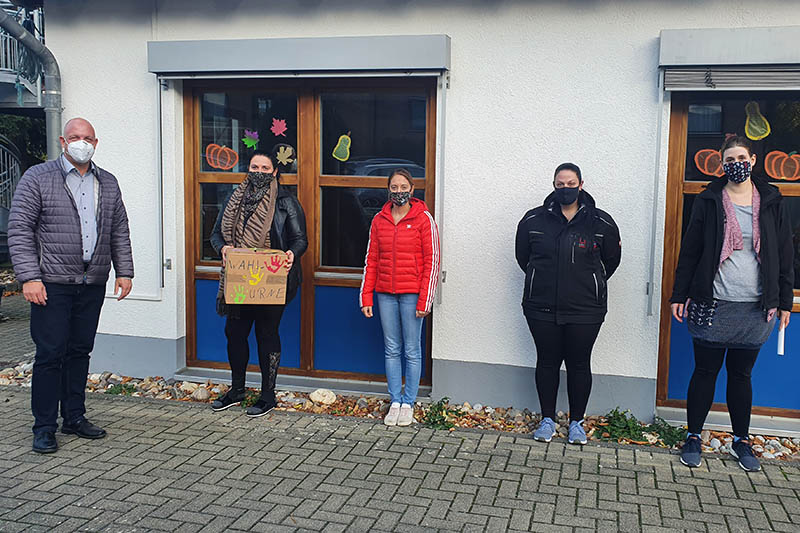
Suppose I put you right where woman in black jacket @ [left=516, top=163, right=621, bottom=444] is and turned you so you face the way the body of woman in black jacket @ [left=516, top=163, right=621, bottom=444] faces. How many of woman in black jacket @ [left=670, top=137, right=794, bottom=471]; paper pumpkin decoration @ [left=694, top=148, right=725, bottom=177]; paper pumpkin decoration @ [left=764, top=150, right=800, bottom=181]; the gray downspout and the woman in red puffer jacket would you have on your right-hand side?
2

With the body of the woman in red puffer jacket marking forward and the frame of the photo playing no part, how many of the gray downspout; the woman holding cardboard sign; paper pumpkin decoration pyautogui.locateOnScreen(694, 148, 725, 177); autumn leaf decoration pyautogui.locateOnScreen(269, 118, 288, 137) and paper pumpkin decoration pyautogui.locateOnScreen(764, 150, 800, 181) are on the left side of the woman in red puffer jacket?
2

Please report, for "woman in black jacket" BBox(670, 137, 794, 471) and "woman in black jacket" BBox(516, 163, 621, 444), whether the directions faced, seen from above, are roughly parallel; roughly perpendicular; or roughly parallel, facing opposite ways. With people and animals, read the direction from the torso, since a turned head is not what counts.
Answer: roughly parallel

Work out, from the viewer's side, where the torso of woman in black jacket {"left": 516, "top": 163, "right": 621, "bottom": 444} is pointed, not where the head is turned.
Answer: toward the camera

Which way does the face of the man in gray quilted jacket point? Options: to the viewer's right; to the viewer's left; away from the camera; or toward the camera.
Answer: toward the camera

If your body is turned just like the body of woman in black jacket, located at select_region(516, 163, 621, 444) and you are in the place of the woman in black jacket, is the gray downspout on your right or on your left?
on your right

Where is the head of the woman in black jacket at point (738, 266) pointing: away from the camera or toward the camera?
toward the camera

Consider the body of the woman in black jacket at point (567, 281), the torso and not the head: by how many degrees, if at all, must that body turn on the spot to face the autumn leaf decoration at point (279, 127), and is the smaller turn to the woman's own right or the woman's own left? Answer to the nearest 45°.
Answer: approximately 90° to the woman's own right

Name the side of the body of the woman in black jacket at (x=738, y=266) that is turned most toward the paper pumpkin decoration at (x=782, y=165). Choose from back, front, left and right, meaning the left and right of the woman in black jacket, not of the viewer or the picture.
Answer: back

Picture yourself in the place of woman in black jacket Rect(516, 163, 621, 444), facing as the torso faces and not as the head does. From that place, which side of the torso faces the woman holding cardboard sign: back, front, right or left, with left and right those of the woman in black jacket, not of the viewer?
right

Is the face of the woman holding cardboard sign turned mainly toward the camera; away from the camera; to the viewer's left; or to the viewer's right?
toward the camera

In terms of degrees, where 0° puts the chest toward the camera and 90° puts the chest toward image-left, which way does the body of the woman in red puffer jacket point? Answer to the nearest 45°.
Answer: approximately 0°

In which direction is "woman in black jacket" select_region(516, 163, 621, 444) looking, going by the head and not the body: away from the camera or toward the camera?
toward the camera

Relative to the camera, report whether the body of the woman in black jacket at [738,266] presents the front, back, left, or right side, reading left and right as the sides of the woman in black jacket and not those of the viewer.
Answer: front

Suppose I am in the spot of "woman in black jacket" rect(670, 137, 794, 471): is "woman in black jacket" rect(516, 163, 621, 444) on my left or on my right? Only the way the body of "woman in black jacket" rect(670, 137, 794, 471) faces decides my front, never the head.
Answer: on my right

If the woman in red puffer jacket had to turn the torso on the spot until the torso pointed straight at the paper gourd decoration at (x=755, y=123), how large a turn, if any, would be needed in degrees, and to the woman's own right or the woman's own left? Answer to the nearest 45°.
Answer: approximately 90° to the woman's own left

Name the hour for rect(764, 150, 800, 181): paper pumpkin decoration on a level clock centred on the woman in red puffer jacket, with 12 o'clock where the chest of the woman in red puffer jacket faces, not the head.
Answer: The paper pumpkin decoration is roughly at 9 o'clock from the woman in red puffer jacket.

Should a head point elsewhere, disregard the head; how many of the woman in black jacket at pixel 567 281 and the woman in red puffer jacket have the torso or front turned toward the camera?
2
